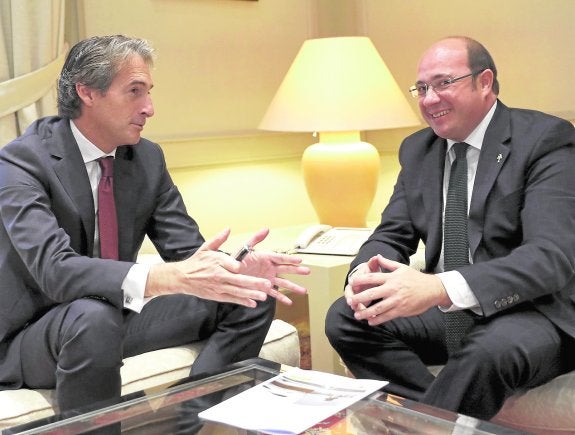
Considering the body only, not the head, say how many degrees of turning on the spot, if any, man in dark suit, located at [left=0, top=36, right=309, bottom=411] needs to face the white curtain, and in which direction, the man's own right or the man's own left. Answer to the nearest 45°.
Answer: approximately 135° to the man's own left

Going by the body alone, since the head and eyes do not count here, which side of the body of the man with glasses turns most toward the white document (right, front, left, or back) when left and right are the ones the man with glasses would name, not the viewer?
front

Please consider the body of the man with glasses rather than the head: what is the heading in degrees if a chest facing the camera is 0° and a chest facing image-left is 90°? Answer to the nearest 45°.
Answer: approximately 45°

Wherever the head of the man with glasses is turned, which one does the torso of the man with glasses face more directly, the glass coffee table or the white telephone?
the glass coffee table

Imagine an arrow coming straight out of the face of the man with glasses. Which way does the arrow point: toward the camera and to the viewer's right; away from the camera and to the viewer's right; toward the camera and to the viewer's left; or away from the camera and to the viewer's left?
toward the camera and to the viewer's left

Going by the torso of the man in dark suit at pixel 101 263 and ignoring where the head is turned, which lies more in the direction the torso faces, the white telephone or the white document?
the white document

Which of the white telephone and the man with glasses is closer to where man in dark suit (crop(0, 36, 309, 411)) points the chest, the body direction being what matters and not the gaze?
the man with glasses

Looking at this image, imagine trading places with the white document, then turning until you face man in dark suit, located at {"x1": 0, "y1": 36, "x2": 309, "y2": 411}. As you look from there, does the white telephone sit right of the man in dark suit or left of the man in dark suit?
right

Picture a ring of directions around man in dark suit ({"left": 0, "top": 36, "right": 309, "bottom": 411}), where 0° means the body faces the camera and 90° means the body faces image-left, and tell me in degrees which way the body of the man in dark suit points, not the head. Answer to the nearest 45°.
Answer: approximately 315°

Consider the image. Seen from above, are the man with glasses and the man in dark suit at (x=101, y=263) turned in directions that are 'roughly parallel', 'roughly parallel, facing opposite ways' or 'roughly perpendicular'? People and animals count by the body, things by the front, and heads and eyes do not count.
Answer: roughly perpendicular

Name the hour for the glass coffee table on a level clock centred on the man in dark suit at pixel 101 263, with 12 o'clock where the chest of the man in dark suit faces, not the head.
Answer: The glass coffee table is roughly at 1 o'clock from the man in dark suit.

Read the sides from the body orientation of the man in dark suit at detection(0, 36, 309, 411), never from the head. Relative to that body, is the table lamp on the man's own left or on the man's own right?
on the man's own left

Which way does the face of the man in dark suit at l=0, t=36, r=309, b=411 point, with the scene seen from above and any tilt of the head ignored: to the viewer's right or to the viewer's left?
to the viewer's right

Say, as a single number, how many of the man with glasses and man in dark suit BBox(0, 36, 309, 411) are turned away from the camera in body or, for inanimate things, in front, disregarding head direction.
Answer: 0
